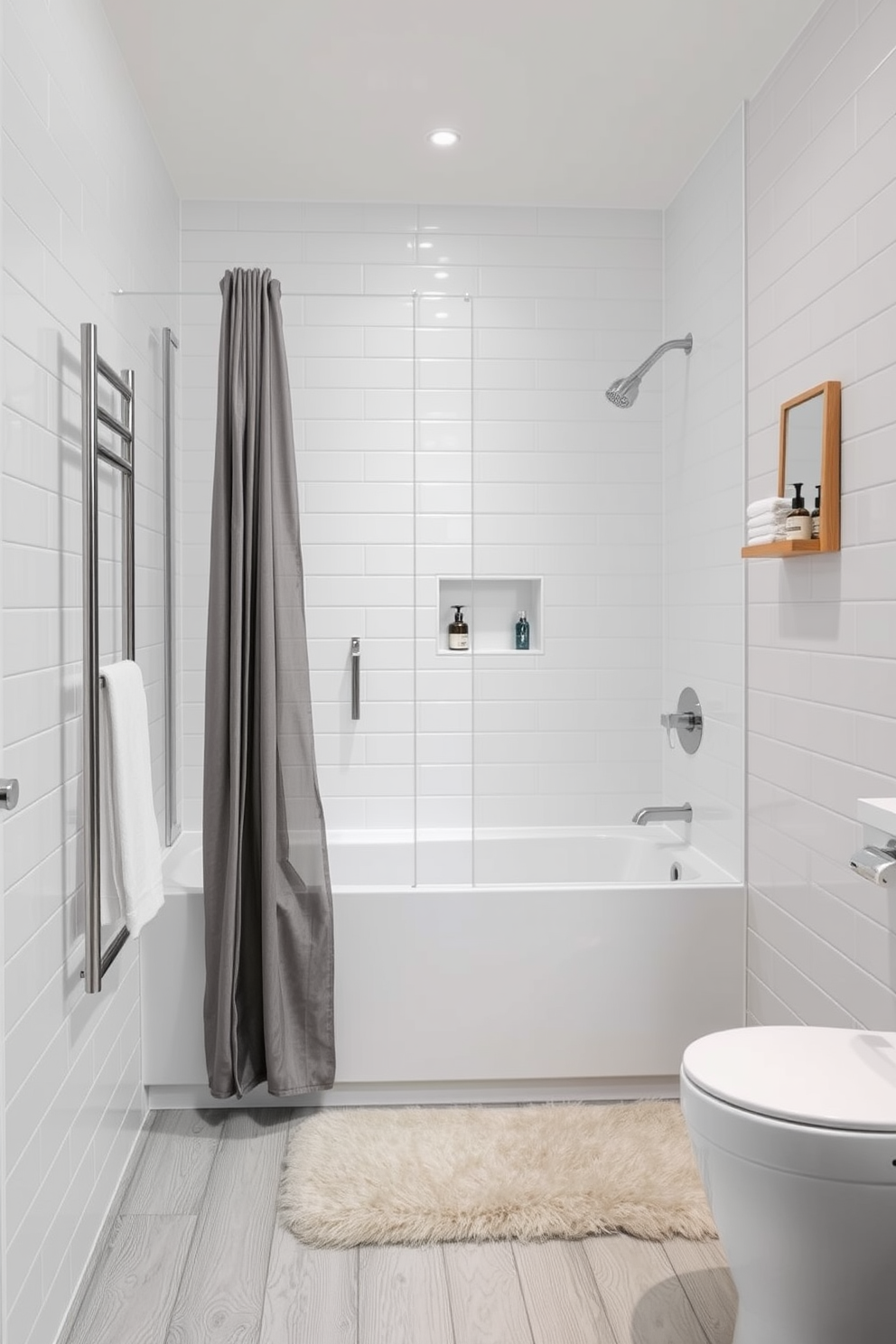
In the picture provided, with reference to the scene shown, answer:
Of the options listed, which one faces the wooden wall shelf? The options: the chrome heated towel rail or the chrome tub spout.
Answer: the chrome heated towel rail

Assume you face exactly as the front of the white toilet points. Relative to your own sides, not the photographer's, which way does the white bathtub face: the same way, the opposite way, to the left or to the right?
to the left

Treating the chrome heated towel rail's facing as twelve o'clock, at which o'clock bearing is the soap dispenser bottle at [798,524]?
The soap dispenser bottle is roughly at 12 o'clock from the chrome heated towel rail.

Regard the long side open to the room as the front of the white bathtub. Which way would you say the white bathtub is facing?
toward the camera

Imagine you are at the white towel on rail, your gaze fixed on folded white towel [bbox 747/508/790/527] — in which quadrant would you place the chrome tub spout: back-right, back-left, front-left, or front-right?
front-left

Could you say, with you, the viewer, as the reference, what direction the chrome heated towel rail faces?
facing to the right of the viewer

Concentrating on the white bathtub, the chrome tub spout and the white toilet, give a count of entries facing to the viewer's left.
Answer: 2

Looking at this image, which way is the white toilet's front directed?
to the viewer's left

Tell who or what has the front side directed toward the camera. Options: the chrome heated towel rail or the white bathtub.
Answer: the white bathtub

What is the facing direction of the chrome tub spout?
to the viewer's left
